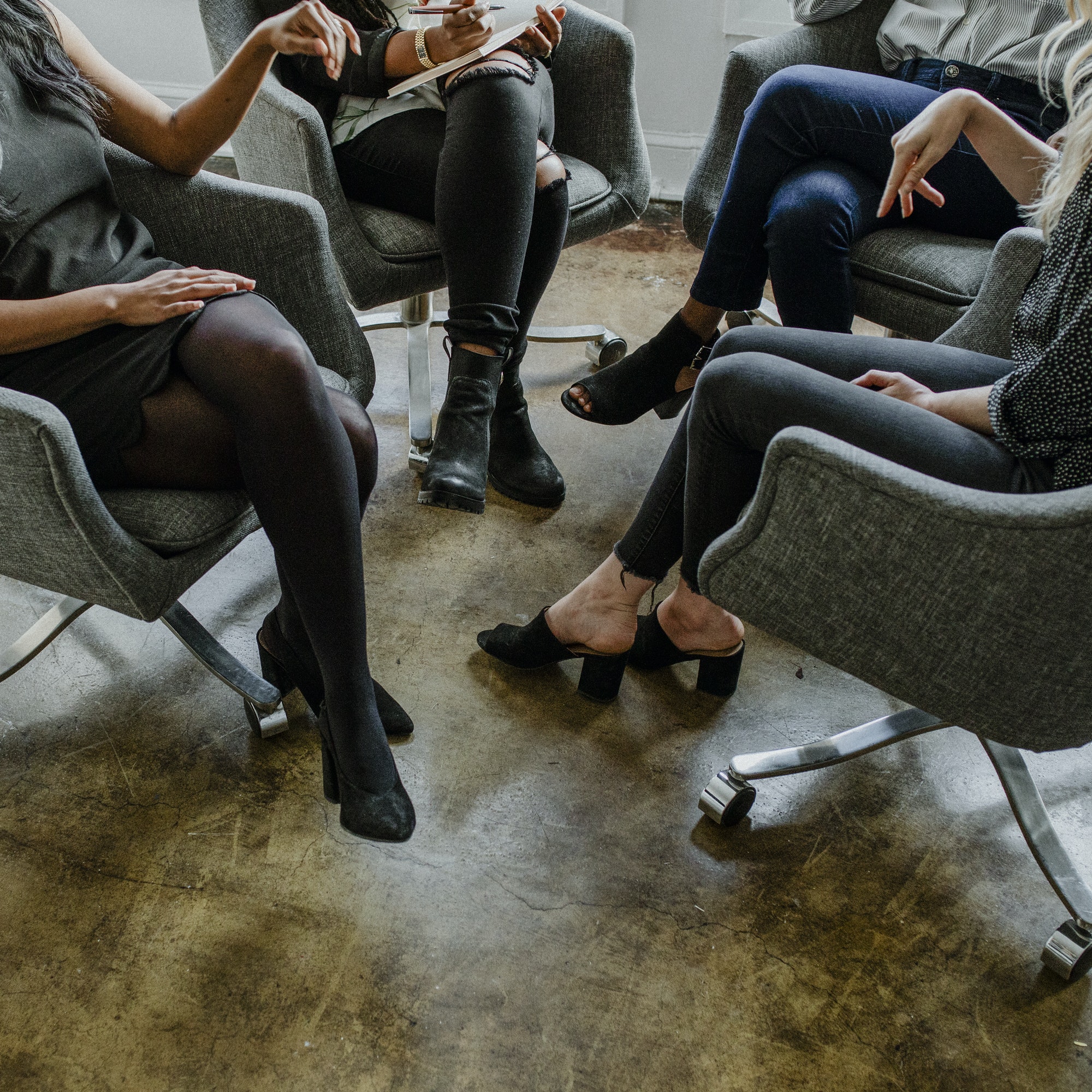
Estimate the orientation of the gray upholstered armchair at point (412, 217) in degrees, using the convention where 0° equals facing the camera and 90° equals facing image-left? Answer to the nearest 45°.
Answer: approximately 315°

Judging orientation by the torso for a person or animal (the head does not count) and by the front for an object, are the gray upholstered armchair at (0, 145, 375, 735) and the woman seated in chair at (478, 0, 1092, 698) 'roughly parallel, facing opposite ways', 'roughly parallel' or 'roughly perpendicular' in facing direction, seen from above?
roughly parallel, facing opposite ways

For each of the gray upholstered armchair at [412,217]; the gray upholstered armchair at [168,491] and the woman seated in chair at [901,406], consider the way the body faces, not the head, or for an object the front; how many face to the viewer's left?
1

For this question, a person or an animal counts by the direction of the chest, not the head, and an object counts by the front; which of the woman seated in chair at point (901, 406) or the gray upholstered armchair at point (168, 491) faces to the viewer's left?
the woman seated in chair

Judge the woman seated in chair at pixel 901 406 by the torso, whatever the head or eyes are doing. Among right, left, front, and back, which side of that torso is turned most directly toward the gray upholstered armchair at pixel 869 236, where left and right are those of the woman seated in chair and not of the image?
right

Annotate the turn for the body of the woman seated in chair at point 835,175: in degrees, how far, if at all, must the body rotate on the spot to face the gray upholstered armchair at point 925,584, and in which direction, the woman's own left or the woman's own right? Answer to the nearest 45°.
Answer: approximately 45° to the woman's own left

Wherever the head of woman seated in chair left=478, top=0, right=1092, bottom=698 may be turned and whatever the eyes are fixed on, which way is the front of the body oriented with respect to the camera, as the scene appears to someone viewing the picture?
to the viewer's left

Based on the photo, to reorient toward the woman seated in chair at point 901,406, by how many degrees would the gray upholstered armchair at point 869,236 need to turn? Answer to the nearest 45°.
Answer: approximately 45° to its left

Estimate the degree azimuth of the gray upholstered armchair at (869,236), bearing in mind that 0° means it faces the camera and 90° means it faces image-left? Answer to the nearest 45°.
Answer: approximately 45°

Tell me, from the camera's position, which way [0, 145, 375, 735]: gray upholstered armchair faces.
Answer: facing the viewer and to the right of the viewer

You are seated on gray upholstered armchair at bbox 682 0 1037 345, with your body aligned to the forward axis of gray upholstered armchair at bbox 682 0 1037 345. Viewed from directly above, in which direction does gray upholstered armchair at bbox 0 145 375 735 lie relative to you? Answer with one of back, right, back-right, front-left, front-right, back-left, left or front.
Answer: front

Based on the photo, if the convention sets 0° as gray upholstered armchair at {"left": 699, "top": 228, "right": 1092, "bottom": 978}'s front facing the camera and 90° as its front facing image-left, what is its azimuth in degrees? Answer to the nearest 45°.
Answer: approximately 135°

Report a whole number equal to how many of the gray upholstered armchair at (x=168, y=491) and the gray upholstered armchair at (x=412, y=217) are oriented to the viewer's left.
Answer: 0

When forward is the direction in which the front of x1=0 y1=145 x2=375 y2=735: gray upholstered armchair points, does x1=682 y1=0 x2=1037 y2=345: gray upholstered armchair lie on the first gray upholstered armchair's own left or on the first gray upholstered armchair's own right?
on the first gray upholstered armchair's own left

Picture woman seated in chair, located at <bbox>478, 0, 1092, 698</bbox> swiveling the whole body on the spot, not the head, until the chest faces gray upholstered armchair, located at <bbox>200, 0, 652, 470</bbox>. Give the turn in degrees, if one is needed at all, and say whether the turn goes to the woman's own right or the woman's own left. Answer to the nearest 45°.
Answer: approximately 45° to the woman's own right
